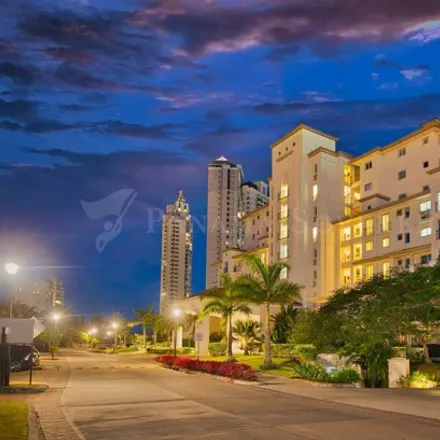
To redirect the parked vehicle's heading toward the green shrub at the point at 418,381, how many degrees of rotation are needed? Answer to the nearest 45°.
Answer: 0° — it already faces it

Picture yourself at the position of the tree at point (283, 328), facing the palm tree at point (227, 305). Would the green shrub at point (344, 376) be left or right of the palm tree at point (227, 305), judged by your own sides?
left

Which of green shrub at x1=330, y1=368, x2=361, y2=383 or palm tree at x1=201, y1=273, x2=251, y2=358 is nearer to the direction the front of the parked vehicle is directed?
the green shrub

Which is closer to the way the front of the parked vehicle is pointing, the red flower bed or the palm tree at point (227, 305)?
the red flower bed

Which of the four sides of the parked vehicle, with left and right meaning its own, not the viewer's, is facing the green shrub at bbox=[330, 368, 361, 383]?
front

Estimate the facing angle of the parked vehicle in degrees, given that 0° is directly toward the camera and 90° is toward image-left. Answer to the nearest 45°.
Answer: approximately 315°
